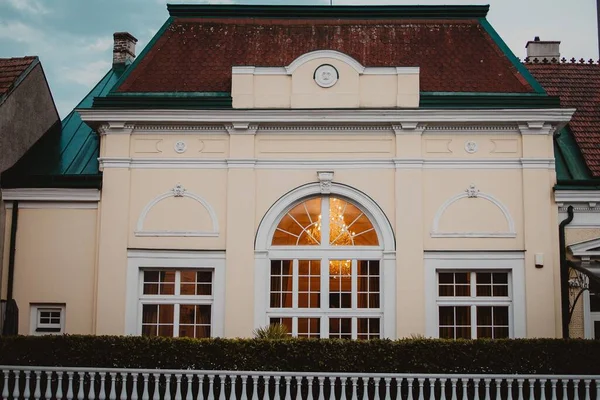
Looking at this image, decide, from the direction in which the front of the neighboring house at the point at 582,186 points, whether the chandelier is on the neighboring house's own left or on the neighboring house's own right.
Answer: on the neighboring house's own right

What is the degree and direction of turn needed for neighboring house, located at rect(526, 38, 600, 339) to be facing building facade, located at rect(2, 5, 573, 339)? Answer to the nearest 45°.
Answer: approximately 90° to its right

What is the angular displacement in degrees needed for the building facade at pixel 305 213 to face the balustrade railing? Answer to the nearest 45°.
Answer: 0° — it already faces it

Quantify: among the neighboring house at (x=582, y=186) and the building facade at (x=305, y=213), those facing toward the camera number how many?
2

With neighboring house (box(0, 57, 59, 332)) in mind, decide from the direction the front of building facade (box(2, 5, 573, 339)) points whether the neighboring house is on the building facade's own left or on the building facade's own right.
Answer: on the building facade's own right

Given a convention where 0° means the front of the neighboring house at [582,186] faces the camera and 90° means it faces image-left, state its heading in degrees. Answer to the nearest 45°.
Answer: approximately 0°

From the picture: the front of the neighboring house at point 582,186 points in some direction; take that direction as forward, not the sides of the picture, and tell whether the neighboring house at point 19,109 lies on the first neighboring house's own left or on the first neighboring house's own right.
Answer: on the first neighboring house's own right

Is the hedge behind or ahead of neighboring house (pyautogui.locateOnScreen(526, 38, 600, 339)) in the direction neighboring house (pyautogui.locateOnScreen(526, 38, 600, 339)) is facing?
ahead

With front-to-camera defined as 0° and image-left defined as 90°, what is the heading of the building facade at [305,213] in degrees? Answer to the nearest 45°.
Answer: approximately 0°

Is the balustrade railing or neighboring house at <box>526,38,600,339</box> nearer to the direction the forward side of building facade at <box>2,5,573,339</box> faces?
the balustrade railing

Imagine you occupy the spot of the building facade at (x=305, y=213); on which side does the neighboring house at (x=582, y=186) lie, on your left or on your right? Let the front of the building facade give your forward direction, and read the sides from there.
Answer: on your left
